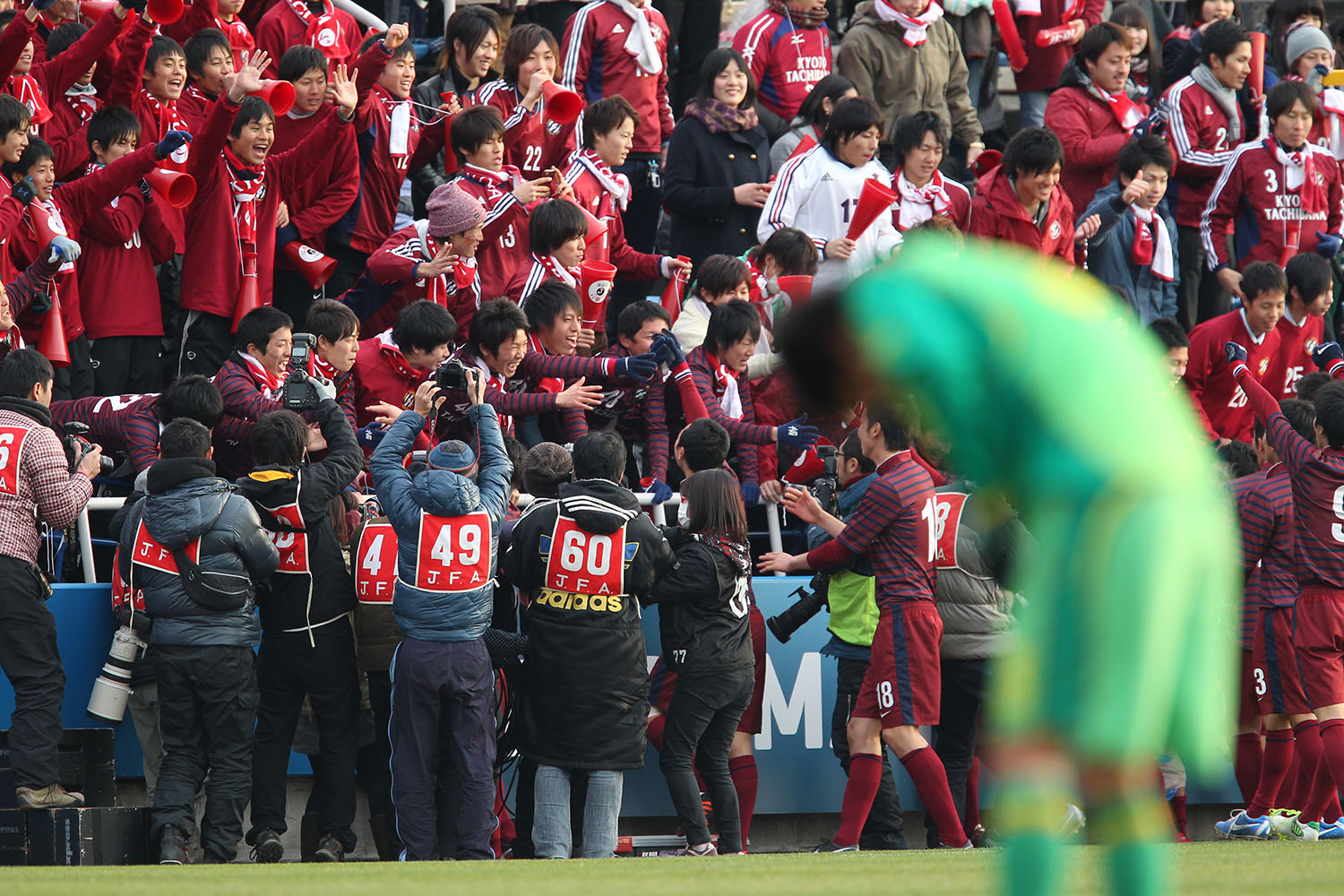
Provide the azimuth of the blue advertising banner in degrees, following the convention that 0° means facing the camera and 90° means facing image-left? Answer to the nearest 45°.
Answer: approximately 0°

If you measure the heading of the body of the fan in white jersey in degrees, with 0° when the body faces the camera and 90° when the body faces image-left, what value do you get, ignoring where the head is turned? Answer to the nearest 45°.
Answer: approximately 315°
